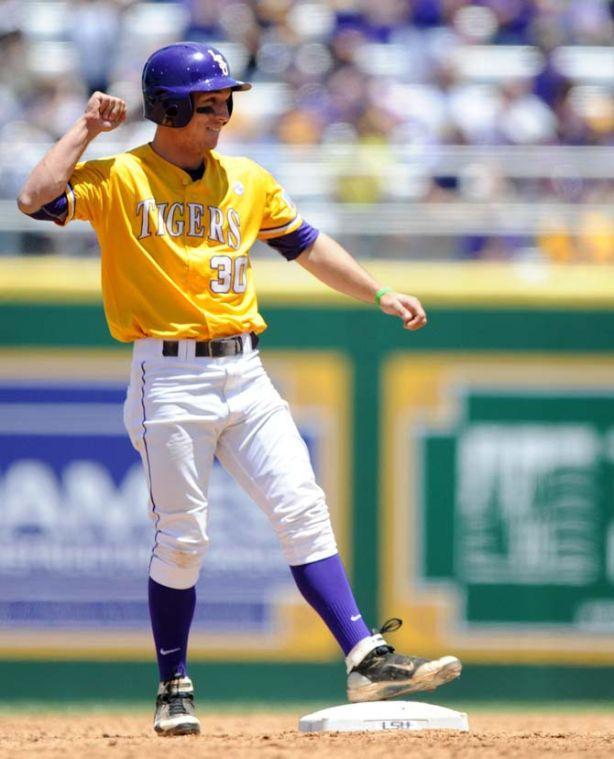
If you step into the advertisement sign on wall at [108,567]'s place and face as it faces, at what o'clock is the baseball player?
The baseball player is roughly at 12 o'clock from the advertisement sign on wall.

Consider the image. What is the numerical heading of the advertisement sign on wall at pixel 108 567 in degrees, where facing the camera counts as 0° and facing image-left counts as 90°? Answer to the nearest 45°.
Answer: approximately 0°

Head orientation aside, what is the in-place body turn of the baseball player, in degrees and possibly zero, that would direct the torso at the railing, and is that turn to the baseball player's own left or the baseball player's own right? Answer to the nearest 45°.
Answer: approximately 135° to the baseball player's own left

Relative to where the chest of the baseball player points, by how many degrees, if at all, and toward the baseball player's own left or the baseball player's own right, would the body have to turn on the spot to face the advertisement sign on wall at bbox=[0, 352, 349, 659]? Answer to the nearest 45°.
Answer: approximately 135° to the baseball player's own left

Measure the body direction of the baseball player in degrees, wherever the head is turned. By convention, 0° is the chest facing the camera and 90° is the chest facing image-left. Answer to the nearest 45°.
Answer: approximately 315°

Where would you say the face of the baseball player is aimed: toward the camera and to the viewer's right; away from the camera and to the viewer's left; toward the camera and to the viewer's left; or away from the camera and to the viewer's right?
toward the camera and to the viewer's right
